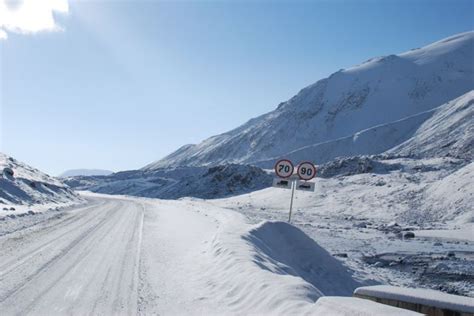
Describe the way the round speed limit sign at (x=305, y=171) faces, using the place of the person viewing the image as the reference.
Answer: facing the viewer

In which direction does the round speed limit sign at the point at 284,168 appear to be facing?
toward the camera

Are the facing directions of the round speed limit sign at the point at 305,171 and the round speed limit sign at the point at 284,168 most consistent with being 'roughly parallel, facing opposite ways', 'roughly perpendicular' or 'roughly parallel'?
roughly parallel

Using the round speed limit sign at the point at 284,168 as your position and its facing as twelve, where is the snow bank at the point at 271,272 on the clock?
The snow bank is roughly at 12 o'clock from the round speed limit sign.

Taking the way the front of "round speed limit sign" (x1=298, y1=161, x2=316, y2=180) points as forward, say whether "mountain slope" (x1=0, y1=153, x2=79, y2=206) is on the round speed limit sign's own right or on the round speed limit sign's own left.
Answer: on the round speed limit sign's own right

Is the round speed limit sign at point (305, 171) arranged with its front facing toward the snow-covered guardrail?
yes

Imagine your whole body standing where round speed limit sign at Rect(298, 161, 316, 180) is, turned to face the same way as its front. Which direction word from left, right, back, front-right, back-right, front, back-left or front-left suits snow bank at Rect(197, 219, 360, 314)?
front

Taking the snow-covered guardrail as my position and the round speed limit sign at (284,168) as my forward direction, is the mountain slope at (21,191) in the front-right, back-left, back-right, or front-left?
front-left

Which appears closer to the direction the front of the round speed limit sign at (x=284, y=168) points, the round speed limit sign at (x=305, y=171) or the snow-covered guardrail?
the snow-covered guardrail

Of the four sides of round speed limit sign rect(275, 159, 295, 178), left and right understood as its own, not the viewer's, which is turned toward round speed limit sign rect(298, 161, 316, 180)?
left

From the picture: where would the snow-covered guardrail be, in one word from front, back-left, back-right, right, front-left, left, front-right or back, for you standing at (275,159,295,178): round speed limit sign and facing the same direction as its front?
front

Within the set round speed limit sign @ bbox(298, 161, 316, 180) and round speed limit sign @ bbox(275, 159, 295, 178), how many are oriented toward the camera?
2
